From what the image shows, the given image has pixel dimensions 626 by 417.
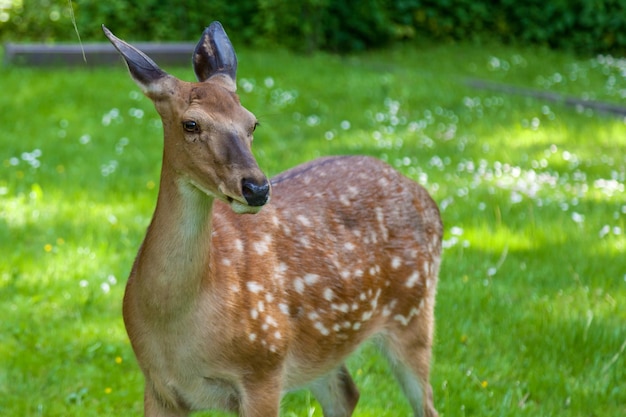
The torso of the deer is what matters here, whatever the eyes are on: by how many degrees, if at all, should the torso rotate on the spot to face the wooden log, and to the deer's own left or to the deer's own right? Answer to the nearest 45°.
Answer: approximately 135° to the deer's own right

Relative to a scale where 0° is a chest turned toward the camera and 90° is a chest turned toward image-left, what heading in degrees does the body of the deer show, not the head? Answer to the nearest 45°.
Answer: approximately 45°
